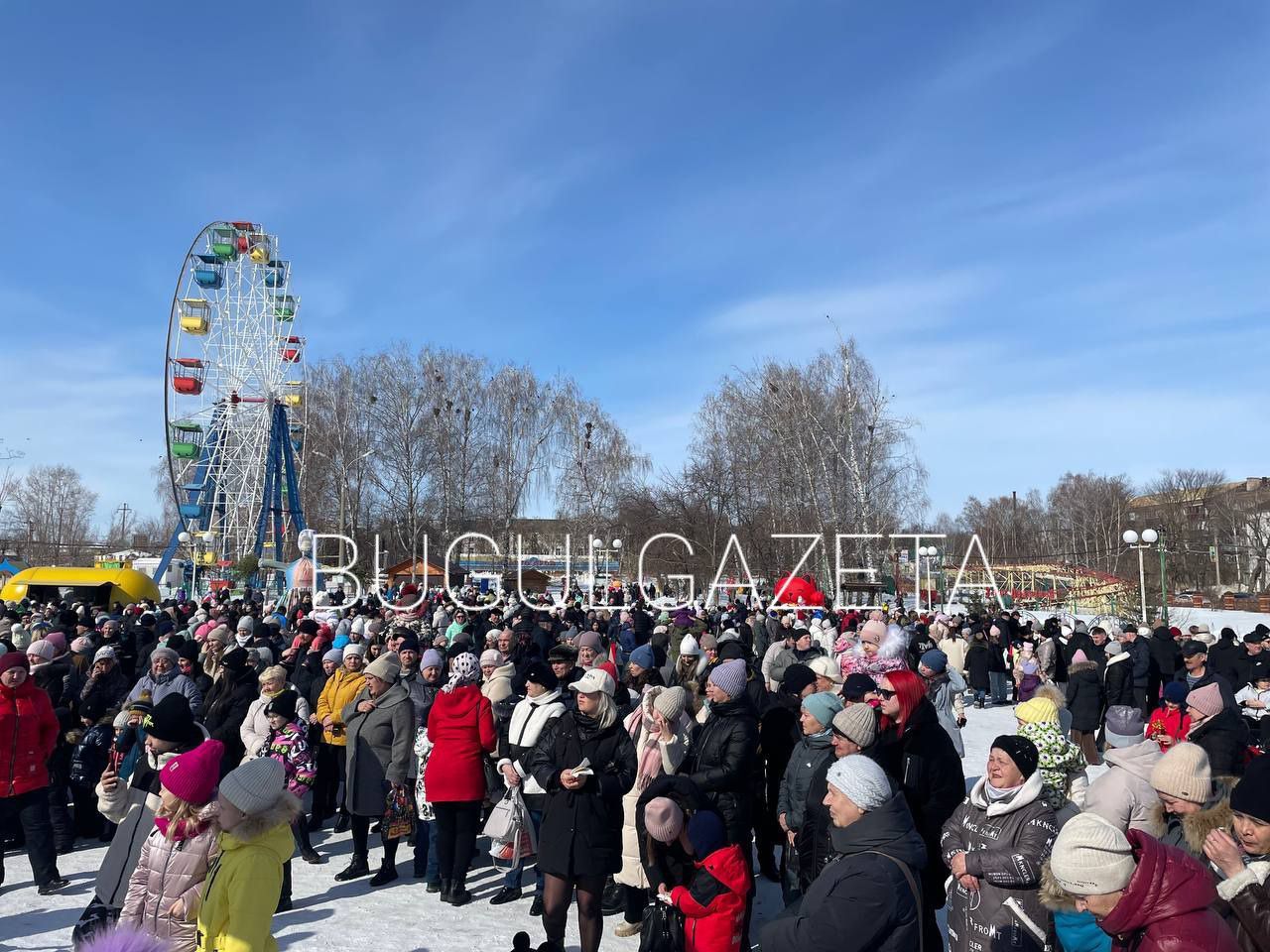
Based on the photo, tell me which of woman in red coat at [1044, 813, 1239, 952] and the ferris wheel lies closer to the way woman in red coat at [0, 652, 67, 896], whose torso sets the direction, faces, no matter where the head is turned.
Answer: the woman in red coat

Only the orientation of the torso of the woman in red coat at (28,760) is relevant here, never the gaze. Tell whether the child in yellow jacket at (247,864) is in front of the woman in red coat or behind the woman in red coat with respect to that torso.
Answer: in front

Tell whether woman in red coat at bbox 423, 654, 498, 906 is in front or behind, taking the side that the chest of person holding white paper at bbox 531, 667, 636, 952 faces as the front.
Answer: behind

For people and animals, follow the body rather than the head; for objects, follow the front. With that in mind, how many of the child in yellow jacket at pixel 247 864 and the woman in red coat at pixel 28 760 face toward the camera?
1

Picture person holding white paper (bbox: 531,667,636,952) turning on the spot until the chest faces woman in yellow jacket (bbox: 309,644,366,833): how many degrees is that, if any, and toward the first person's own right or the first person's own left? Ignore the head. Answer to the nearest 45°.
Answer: approximately 135° to the first person's own right

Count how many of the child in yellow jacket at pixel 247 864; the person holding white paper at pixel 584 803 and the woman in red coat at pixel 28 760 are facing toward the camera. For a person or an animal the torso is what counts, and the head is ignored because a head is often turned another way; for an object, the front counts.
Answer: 2
